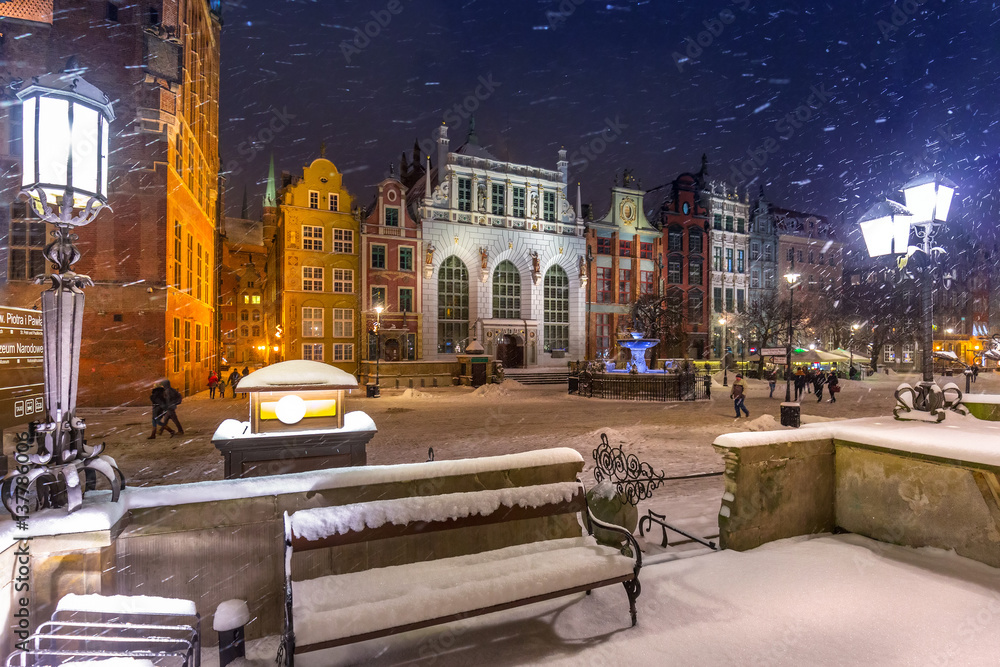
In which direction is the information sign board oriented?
toward the camera

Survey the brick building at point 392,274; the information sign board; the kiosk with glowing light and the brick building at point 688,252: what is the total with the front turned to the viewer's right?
0

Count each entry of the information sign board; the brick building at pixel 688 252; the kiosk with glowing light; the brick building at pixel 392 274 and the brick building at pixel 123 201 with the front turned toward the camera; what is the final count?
4

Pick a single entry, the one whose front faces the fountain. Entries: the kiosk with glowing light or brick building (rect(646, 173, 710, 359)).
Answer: the brick building

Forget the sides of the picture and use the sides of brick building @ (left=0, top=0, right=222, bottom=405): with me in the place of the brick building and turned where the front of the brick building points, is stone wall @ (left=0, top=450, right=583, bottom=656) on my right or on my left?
on my right

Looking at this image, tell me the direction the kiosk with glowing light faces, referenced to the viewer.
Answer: facing the viewer

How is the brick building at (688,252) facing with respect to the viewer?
toward the camera

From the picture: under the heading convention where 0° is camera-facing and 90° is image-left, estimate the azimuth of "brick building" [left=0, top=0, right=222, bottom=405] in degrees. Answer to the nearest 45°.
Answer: approximately 270°

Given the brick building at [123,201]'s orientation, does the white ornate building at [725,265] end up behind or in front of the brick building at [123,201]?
in front

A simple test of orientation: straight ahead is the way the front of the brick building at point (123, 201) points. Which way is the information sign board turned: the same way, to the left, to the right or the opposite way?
to the right

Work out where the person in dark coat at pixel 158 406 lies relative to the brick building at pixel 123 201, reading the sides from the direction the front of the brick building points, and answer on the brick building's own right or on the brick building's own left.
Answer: on the brick building's own right

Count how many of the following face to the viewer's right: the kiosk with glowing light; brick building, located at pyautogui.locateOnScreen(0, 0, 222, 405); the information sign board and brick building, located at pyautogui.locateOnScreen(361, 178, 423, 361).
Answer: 1

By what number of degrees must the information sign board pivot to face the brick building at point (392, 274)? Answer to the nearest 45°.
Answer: approximately 135° to its left

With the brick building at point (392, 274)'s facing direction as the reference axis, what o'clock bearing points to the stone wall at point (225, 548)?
The stone wall is roughly at 12 o'clock from the brick building.

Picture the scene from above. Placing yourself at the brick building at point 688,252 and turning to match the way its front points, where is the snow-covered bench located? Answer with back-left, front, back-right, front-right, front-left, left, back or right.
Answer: front
